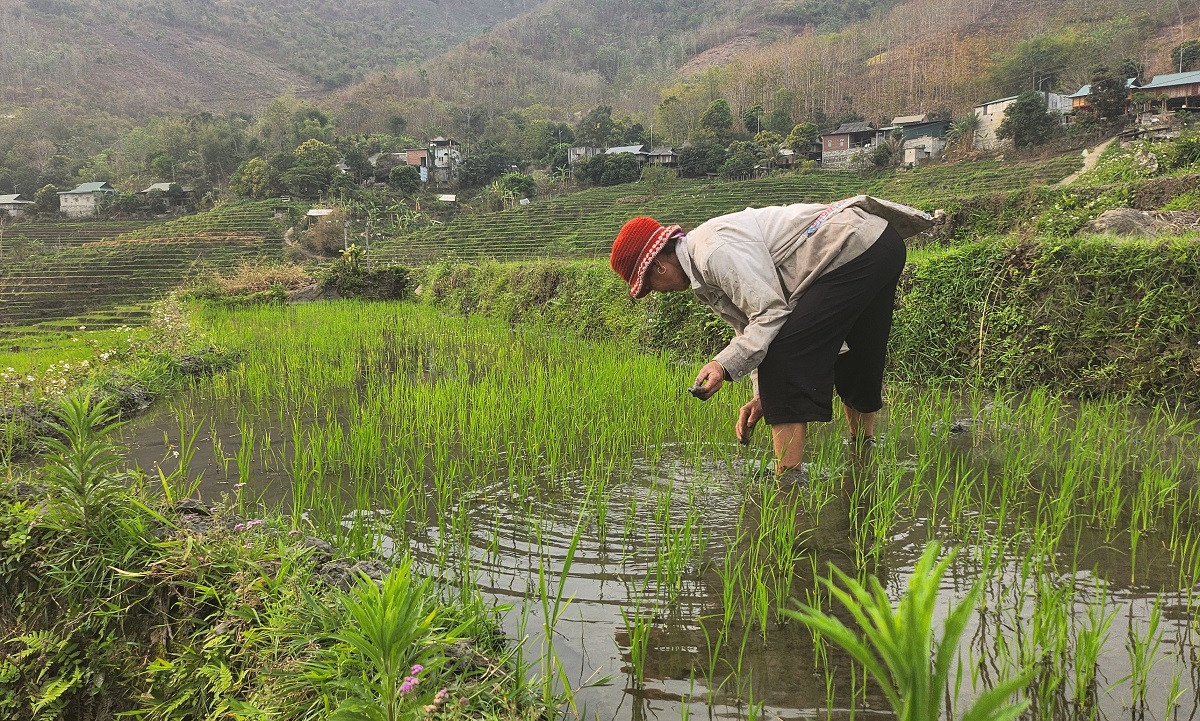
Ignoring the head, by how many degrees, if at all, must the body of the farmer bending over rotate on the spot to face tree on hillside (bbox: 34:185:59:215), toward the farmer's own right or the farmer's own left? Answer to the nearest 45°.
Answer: approximately 45° to the farmer's own right

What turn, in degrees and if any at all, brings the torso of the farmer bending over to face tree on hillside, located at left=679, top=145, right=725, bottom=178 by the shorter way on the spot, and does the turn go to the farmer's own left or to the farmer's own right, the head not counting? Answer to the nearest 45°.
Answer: approximately 90° to the farmer's own right

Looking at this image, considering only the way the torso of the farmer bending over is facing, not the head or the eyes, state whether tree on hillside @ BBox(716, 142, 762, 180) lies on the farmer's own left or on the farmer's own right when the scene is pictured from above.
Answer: on the farmer's own right

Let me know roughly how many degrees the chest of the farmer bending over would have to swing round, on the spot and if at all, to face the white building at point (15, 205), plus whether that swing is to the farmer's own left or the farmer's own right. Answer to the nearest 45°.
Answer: approximately 45° to the farmer's own right

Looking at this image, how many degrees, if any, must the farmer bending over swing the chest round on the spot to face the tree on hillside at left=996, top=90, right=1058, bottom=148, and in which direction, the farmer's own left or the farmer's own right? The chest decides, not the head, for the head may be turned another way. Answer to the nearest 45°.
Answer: approximately 90° to the farmer's own right

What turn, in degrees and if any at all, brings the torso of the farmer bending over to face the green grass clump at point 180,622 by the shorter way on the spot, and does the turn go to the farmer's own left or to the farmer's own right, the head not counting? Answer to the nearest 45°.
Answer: approximately 45° to the farmer's own left

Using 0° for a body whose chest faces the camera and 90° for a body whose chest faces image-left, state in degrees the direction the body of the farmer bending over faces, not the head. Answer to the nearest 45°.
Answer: approximately 90°

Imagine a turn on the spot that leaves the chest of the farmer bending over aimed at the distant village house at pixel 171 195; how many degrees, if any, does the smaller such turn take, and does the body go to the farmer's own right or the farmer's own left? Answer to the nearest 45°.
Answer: approximately 45° to the farmer's own right

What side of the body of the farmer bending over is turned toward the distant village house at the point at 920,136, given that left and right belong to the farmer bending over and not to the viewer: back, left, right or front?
right

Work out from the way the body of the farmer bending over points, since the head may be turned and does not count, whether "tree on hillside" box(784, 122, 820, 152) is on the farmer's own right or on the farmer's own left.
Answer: on the farmer's own right
